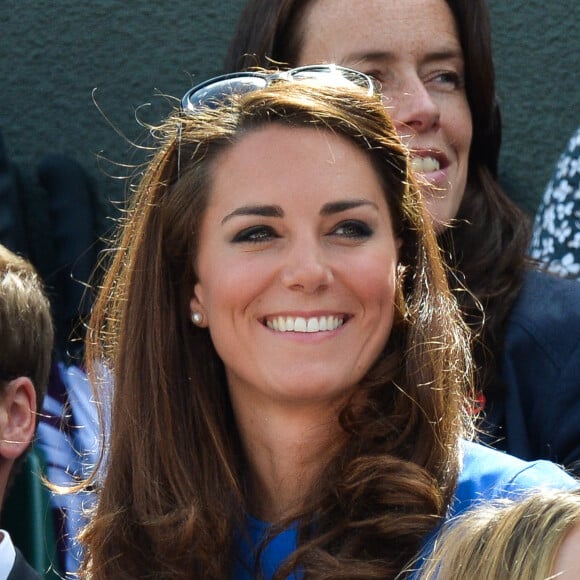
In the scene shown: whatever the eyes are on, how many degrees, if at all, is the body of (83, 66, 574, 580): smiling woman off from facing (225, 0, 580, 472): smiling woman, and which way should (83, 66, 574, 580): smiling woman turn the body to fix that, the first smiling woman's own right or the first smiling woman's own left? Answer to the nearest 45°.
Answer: approximately 135° to the first smiling woman's own left

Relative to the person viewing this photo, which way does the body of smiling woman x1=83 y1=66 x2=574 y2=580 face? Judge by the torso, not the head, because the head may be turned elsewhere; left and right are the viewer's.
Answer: facing the viewer

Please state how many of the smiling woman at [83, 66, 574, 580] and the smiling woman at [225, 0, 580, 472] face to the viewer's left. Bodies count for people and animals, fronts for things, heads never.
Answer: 0

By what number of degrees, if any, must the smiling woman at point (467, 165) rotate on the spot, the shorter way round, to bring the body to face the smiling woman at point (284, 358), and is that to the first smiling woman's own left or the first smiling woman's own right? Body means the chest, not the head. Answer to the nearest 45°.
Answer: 0° — they already face them

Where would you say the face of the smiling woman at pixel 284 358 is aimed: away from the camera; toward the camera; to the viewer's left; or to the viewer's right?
toward the camera
